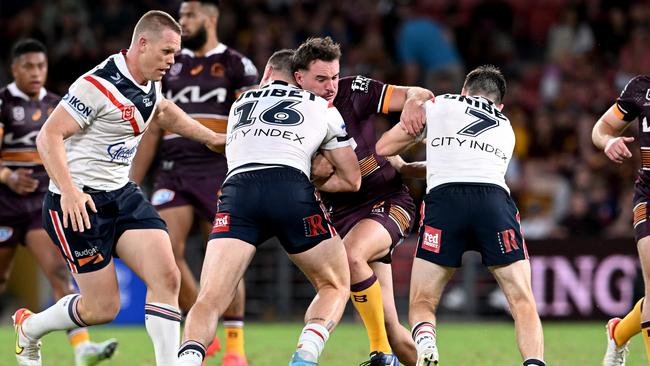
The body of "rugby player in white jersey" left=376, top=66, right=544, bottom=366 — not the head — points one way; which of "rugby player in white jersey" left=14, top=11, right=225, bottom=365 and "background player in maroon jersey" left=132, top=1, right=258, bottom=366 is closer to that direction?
the background player in maroon jersey

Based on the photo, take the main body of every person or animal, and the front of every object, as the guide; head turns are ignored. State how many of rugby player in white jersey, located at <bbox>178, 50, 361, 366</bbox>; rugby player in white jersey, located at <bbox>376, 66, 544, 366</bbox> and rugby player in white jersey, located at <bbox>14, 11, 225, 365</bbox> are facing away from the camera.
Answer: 2

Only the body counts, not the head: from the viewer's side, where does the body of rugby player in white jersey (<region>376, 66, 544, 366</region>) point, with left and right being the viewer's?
facing away from the viewer

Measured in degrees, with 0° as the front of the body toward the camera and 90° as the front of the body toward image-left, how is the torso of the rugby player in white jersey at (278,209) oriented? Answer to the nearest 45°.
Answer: approximately 180°

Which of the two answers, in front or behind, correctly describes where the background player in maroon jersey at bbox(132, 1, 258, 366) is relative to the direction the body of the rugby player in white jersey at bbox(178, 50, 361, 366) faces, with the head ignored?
in front

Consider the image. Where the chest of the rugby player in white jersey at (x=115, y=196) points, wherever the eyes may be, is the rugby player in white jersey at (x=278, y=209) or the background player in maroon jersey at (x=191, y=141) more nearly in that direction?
the rugby player in white jersey

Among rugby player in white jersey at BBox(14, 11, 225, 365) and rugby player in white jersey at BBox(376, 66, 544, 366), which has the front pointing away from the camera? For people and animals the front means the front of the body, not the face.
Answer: rugby player in white jersey at BBox(376, 66, 544, 366)

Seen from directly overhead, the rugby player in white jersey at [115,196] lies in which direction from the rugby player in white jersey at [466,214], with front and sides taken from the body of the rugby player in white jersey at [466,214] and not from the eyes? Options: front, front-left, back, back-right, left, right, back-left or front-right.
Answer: left

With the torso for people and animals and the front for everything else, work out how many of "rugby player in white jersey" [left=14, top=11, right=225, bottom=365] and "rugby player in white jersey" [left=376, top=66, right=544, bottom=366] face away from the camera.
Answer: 1

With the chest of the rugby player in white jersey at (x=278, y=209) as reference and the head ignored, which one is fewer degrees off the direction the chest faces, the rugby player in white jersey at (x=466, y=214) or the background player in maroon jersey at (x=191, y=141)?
the background player in maroon jersey

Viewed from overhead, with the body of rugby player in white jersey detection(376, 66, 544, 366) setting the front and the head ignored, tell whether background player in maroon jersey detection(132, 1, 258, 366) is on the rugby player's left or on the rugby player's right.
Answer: on the rugby player's left

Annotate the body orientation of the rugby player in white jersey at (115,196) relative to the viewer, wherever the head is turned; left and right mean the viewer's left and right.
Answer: facing the viewer and to the right of the viewer
